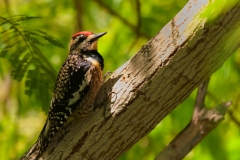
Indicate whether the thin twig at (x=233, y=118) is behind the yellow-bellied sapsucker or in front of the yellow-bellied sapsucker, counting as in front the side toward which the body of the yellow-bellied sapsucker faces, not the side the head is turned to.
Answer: in front

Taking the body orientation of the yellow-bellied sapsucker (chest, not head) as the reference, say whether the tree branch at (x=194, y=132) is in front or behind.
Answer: in front

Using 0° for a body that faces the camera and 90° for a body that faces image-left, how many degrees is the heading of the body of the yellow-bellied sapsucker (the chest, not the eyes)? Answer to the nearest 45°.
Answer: approximately 270°
